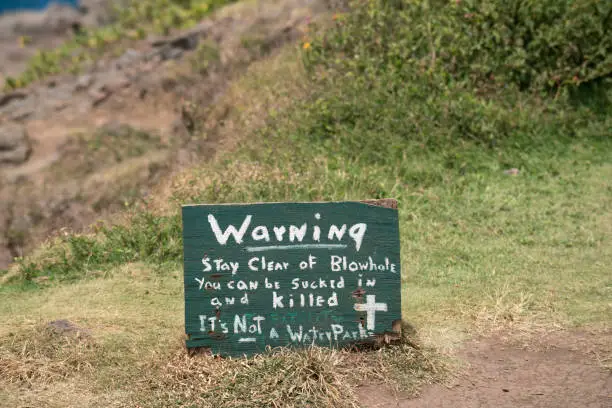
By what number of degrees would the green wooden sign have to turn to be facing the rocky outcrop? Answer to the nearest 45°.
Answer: approximately 135° to its right

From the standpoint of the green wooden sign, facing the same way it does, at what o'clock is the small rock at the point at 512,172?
The small rock is roughly at 7 o'clock from the green wooden sign.

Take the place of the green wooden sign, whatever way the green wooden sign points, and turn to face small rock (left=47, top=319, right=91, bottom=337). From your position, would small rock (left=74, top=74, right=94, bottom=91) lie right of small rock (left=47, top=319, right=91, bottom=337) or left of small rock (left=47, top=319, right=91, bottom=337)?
right

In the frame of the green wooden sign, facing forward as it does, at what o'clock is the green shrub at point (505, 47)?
The green shrub is roughly at 7 o'clock from the green wooden sign.

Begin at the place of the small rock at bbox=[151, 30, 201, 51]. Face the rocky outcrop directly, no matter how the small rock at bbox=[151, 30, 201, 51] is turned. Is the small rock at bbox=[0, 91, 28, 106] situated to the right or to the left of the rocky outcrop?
right

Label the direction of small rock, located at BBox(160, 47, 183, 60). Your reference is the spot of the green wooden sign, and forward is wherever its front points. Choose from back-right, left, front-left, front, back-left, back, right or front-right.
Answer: back

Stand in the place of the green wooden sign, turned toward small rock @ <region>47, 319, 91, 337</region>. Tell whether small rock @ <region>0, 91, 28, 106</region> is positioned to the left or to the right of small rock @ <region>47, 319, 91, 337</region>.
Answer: right

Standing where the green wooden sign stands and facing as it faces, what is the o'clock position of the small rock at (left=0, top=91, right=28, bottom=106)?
The small rock is roughly at 5 o'clock from the green wooden sign.

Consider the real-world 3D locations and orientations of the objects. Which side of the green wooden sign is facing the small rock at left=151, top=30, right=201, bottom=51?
back

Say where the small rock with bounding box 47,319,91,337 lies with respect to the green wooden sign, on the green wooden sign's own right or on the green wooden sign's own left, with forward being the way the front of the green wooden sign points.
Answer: on the green wooden sign's own right

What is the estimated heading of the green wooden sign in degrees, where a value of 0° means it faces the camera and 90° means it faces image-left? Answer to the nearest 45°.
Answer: approximately 0°
